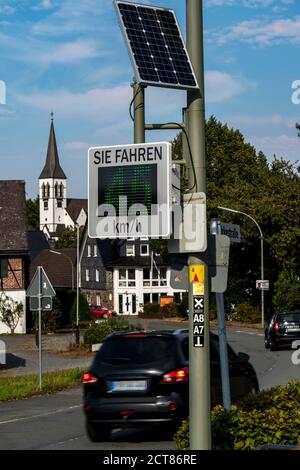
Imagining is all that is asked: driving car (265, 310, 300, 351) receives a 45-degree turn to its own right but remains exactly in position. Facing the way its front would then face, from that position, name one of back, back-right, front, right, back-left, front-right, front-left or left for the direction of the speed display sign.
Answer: back

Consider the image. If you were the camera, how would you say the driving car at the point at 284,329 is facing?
facing away from the viewer and to the left of the viewer

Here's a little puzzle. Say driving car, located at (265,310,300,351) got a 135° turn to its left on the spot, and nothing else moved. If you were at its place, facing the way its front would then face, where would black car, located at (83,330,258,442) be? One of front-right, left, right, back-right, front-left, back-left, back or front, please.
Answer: front

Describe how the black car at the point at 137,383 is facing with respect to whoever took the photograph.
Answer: facing away from the viewer and to the right of the viewer

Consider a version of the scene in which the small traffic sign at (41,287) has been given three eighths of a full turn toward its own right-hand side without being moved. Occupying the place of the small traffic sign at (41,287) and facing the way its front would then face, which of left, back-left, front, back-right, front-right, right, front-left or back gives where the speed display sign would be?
front-right

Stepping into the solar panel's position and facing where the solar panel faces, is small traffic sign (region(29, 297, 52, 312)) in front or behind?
behind

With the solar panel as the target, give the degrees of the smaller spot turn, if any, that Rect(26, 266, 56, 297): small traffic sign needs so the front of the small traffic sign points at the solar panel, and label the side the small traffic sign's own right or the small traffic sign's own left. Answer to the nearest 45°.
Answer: approximately 180°

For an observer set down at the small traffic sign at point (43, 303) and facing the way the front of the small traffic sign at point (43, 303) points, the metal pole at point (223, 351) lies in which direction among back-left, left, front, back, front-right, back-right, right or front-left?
back

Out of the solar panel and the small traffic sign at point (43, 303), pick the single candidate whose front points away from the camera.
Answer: the small traffic sign

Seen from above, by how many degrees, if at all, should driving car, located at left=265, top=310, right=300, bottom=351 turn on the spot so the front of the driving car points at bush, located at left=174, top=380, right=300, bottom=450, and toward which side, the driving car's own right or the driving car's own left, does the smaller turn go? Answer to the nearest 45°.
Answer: approximately 135° to the driving car's own left

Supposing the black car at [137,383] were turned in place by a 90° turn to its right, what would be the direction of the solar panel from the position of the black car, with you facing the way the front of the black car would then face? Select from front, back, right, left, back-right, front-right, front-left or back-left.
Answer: front-right

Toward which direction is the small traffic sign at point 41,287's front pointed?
away from the camera

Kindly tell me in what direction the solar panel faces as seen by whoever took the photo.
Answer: facing the viewer and to the right of the viewer

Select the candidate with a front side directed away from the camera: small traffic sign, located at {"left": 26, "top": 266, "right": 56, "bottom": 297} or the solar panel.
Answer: the small traffic sign

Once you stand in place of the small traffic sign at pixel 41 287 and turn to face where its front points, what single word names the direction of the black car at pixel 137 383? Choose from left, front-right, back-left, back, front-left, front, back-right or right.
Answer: back

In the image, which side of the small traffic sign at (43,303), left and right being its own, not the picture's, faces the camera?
back

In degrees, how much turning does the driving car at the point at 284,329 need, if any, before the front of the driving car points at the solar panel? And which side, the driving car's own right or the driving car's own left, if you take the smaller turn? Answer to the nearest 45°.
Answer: approximately 135° to the driving car's own left
